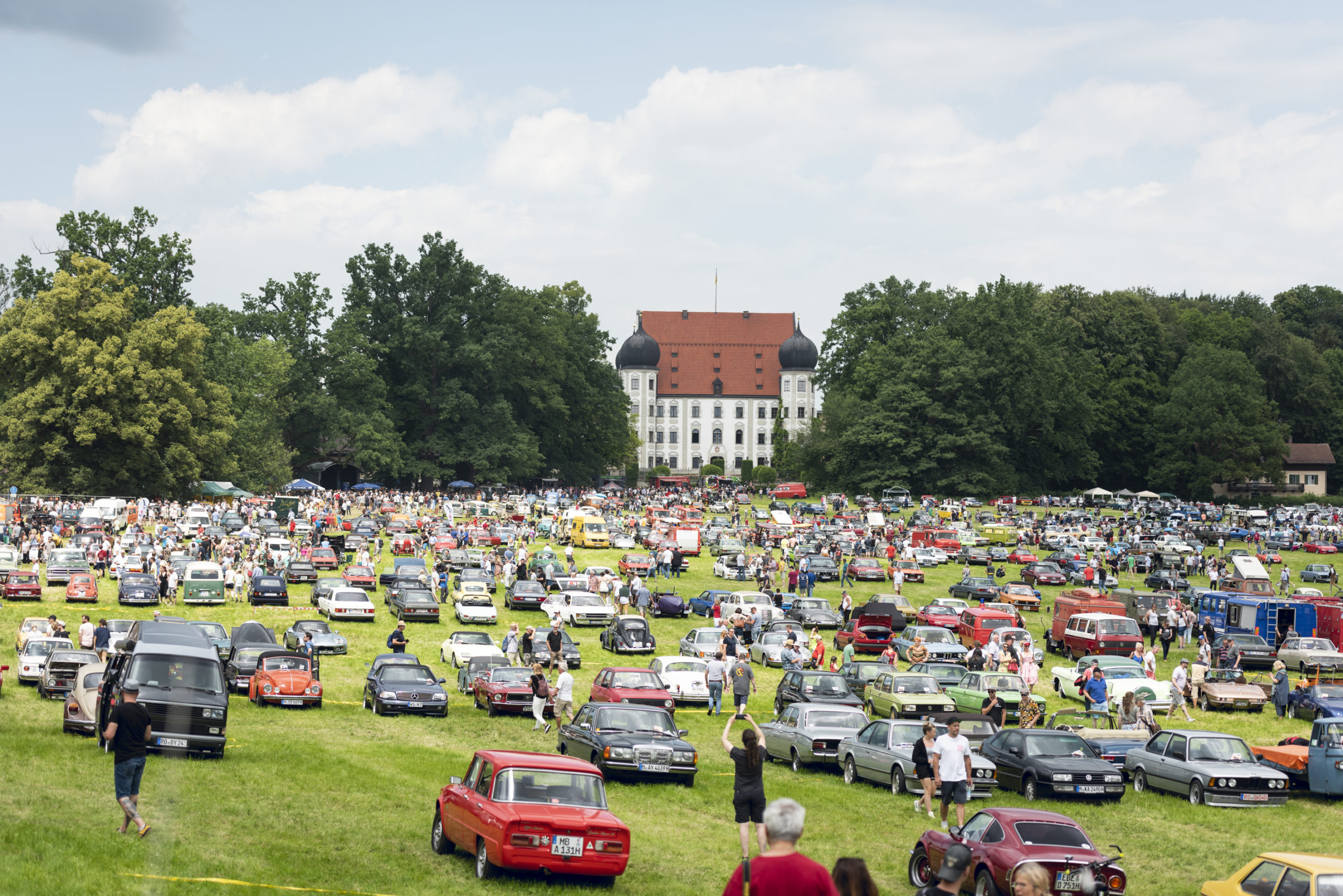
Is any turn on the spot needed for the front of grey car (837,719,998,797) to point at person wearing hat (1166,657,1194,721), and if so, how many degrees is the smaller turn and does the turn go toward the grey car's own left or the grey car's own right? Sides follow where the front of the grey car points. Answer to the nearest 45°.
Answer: approximately 90° to the grey car's own left

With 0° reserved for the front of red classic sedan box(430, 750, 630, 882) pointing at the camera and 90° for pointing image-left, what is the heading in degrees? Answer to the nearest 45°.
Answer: approximately 135°

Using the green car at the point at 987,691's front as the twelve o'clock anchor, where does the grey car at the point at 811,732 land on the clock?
The grey car is roughly at 2 o'clock from the green car.

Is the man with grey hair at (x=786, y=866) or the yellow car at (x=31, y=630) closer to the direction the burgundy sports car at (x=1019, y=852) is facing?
the yellow car

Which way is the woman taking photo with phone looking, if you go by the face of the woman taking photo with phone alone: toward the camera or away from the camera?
away from the camera

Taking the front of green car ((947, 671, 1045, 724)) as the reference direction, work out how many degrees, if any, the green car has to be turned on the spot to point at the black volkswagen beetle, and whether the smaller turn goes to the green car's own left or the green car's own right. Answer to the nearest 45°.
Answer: approximately 180°

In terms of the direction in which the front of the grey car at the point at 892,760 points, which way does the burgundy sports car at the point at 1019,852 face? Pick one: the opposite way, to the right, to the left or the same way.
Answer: the opposite way

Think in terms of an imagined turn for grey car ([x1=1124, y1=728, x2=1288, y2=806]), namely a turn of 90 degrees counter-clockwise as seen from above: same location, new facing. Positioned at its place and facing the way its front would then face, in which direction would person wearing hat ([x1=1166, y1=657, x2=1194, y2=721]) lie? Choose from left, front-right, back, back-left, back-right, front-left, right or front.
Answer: front-left

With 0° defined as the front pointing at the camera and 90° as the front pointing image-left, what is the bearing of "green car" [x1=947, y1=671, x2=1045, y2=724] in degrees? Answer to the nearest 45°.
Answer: approximately 315°

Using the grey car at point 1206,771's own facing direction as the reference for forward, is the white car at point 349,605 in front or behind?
behind

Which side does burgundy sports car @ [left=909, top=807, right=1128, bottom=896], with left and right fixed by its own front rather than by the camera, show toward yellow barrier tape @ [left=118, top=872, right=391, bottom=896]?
left

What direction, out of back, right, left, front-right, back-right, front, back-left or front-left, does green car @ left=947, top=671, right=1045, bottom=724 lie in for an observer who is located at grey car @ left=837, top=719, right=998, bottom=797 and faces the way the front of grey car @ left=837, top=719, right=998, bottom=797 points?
back-left
